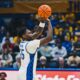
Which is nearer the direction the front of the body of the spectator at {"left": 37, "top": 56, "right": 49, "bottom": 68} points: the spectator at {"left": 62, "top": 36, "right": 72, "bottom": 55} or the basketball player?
the basketball player

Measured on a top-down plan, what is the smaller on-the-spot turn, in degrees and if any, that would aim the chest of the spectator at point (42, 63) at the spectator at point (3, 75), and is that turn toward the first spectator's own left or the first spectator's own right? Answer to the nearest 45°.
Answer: approximately 45° to the first spectator's own right

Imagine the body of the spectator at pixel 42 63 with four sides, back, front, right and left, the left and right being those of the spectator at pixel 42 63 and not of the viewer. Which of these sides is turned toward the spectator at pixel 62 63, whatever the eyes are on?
left

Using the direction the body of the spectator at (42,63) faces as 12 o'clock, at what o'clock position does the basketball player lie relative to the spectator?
The basketball player is roughly at 12 o'clock from the spectator.

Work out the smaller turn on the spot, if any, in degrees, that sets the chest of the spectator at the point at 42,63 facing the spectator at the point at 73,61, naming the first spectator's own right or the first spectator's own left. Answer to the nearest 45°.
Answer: approximately 90° to the first spectator's own left

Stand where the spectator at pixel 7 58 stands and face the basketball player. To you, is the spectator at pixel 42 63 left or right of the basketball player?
left

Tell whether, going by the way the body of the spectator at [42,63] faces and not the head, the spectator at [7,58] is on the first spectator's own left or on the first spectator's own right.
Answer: on the first spectator's own right

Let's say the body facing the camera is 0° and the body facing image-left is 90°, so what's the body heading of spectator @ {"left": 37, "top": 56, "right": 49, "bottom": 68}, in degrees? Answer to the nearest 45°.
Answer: approximately 0°
